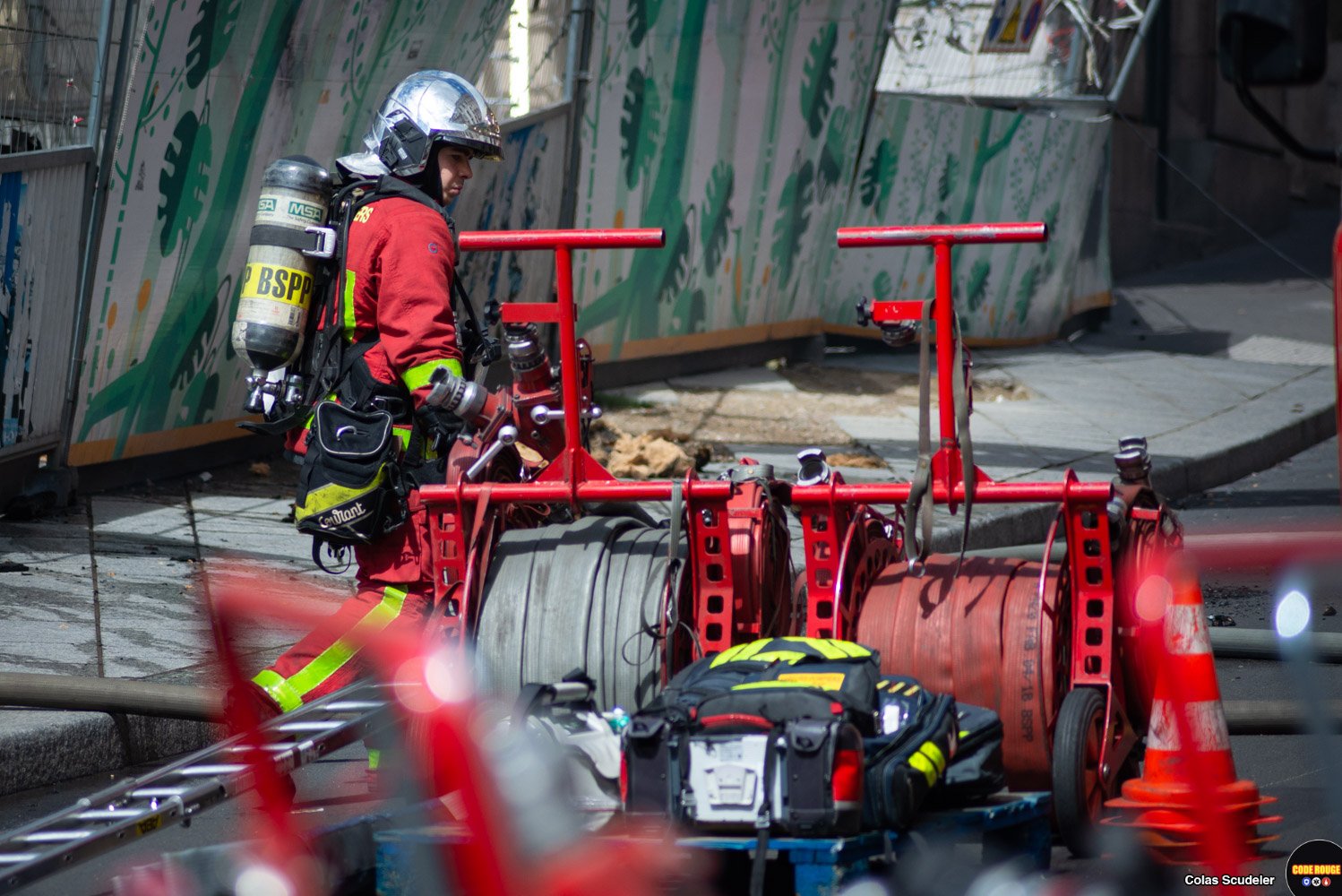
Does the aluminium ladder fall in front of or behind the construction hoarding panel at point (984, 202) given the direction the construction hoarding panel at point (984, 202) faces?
in front

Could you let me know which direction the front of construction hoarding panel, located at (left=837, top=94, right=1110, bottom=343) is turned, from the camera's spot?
facing the viewer

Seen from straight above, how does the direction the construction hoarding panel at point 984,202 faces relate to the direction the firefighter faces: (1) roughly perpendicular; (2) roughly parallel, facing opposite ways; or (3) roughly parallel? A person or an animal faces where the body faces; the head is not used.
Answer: roughly perpendicular

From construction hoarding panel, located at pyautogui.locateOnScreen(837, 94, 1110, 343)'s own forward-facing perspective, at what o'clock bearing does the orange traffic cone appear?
The orange traffic cone is roughly at 12 o'clock from the construction hoarding panel.

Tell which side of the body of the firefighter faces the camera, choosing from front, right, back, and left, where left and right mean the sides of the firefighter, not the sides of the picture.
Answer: right

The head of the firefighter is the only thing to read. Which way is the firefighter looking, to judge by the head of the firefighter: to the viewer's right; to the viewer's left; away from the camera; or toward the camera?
to the viewer's right

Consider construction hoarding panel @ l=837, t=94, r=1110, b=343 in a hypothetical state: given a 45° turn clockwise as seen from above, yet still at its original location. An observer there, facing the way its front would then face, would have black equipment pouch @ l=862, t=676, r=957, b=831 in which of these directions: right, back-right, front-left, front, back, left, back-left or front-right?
front-left

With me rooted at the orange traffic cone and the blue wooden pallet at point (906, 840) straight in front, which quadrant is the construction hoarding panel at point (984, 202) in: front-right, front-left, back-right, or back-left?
back-right

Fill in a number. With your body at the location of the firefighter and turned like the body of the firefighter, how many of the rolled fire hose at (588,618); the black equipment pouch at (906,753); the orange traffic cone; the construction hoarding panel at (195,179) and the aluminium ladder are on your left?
1

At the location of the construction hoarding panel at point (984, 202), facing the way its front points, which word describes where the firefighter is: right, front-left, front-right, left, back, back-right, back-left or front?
front

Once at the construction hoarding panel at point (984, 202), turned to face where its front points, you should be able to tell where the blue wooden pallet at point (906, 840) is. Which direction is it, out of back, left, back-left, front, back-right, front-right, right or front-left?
front

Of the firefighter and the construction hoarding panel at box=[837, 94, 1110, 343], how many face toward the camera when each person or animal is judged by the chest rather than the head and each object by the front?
1

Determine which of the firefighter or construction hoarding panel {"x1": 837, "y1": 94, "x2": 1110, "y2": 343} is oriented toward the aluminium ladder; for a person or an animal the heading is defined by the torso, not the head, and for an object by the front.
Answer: the construction hoarding panel

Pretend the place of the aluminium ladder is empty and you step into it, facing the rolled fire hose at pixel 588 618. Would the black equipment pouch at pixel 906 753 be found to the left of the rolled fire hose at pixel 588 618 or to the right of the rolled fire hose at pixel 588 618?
right
